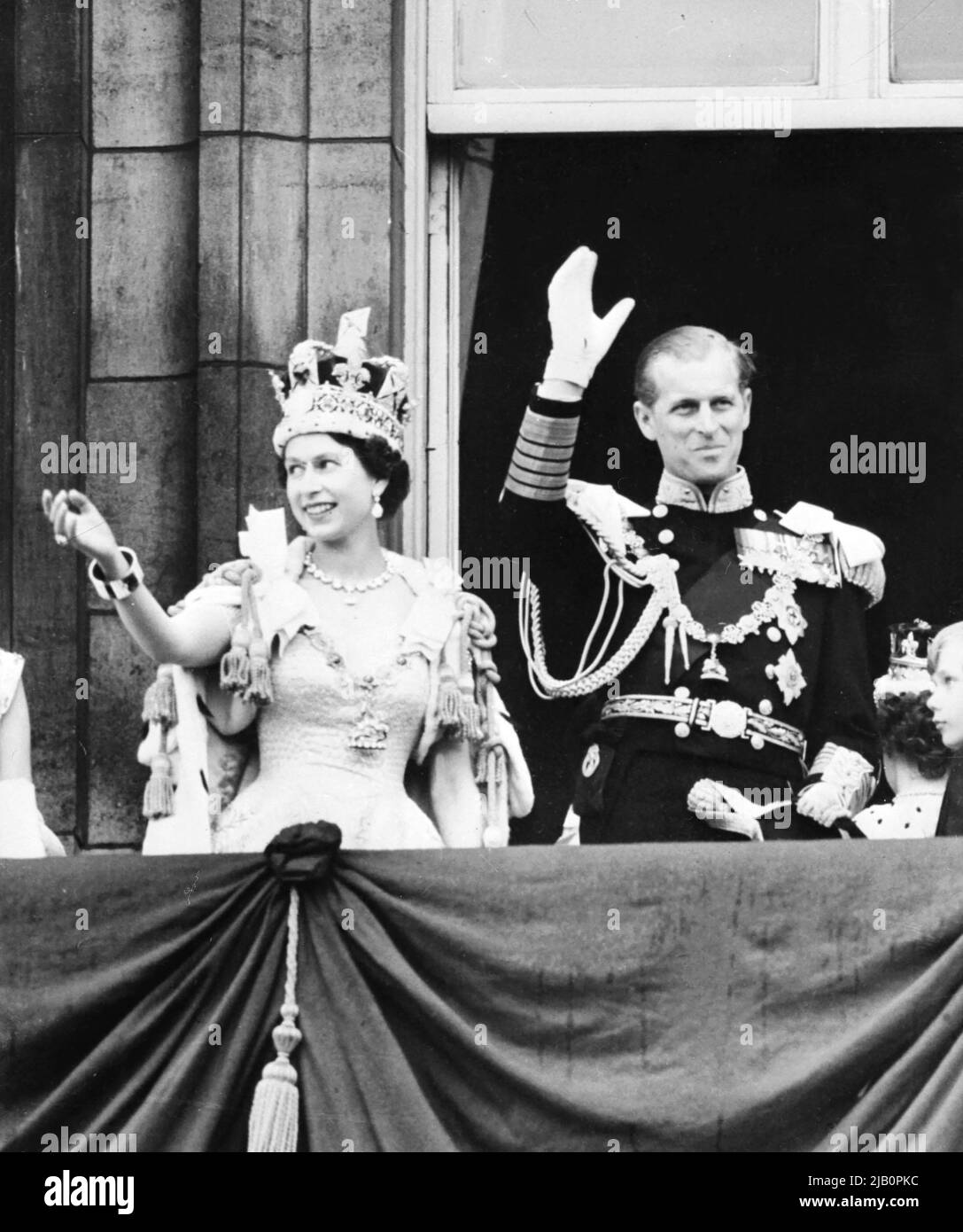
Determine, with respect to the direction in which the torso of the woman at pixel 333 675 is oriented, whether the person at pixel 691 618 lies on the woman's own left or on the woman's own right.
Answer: on the woman's own left

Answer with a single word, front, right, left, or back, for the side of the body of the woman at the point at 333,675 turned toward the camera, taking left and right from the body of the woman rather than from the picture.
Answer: front

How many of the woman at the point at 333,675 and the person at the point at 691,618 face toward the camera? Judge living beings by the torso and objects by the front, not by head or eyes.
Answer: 2
